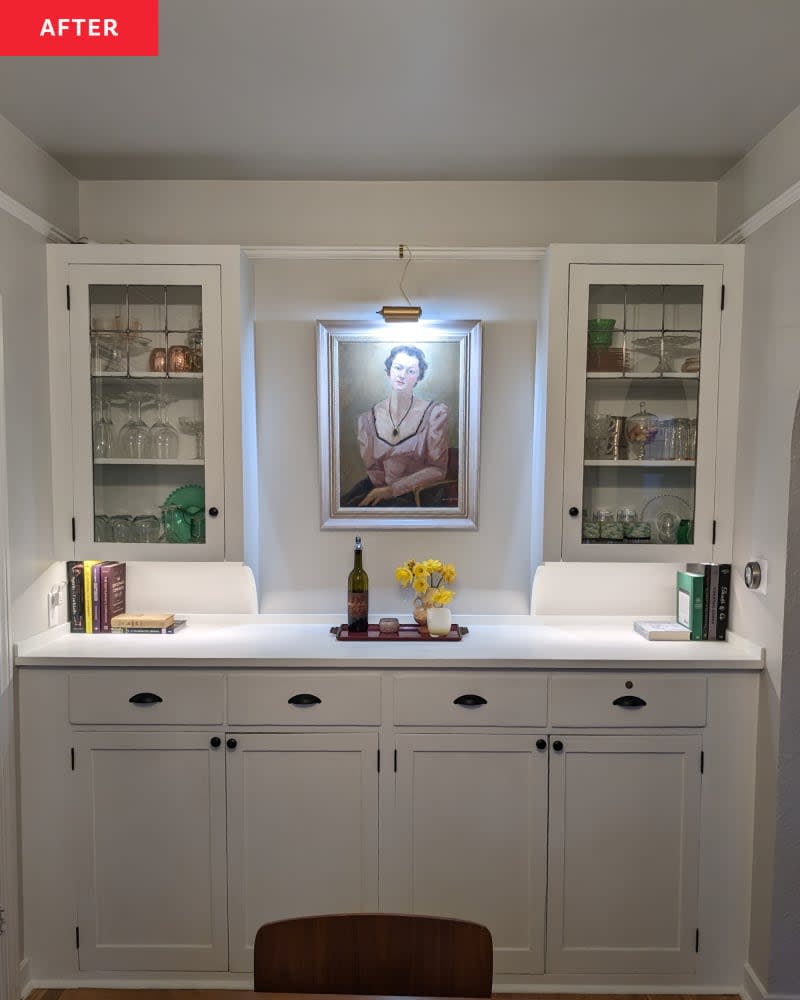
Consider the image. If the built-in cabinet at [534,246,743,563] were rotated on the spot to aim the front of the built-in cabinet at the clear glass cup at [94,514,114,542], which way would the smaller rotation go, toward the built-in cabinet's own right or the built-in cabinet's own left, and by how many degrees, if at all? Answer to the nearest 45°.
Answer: approximately 90° to the built-in cabinet's own right

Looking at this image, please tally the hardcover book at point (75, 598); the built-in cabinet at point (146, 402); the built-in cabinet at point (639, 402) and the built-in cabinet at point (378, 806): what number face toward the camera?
3

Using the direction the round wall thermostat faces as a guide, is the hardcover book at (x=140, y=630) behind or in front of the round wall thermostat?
in front

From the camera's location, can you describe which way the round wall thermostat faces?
facing the viewer and to the left of the viewer

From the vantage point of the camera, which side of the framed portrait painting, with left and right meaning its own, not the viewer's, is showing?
front

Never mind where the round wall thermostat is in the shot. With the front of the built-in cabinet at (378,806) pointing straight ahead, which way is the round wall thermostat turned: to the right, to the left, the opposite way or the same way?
to the right

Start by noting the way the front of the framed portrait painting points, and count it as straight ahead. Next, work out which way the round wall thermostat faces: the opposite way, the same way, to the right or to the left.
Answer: to the right

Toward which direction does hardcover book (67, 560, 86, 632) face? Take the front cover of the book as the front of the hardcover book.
to the viewer's right

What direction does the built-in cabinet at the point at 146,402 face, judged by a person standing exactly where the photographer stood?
facing the viewer

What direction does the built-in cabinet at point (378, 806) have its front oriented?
toward the camera

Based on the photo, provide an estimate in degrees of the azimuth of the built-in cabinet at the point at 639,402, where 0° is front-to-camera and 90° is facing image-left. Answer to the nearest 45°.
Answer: approximately 0°

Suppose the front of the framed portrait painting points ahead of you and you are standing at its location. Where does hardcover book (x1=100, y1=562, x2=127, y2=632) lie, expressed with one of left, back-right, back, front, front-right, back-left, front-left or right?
right
